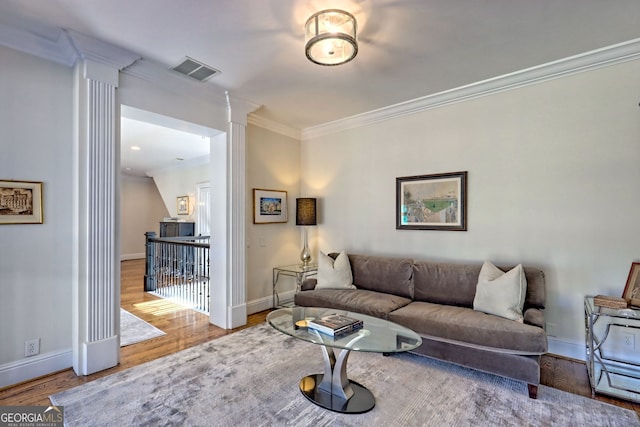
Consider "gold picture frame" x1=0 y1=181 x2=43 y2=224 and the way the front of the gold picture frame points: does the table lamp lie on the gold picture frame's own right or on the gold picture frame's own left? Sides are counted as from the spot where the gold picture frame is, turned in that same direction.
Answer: on the gold picture frame's own left

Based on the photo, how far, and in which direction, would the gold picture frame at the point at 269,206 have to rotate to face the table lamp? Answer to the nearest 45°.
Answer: approximately 45° to its left

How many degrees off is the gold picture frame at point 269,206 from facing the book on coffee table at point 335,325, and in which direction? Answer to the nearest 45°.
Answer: approximately 45° to its right

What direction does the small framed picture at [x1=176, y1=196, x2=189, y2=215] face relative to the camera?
toward the camera

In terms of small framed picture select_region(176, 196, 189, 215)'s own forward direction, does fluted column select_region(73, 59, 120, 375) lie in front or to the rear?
in front

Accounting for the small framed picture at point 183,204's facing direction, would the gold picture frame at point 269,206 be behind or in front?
in front

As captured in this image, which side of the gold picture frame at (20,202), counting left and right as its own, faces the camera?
front

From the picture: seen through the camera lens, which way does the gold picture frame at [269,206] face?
facing the viewer and to the right of the viewer

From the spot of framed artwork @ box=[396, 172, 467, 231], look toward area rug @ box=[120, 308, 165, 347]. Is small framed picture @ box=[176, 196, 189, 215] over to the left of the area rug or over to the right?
right

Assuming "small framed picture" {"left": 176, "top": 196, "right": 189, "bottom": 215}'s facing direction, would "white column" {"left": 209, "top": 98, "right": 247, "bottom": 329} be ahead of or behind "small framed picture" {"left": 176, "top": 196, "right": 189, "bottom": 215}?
ahead

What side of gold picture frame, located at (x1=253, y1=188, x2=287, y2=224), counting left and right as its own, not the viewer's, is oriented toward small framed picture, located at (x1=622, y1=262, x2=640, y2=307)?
front

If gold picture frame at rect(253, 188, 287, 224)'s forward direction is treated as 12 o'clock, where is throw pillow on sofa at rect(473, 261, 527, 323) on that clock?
The throw pillow on sofa is roughly at 12 o'clock from the gold picture frame.

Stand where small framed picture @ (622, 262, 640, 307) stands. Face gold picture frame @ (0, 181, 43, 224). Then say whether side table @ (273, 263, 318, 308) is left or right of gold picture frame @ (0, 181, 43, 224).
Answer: right

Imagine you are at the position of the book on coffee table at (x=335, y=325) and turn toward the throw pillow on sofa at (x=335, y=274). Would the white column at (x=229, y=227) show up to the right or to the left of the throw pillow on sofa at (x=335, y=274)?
left

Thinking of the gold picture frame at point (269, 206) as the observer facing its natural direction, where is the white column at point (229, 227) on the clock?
The white column is roughly at 3 o'clock from the gold picture frame.

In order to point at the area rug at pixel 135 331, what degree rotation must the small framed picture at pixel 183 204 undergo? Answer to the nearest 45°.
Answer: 0° — it already faces it

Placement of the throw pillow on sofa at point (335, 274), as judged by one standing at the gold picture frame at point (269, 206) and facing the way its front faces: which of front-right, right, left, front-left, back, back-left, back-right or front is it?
front
